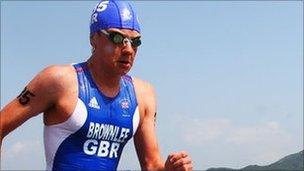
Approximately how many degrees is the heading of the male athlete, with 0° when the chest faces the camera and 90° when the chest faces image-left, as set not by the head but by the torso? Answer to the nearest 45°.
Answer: approximately 315°
